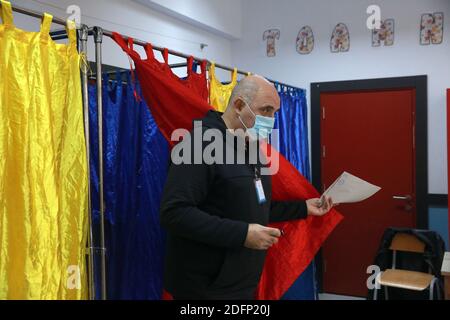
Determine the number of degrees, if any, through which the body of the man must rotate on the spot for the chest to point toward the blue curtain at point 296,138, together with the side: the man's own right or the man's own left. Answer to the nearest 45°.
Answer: approximately 135° to the man's own left

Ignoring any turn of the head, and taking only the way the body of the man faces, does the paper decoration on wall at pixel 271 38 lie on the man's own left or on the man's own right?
on the man's own left

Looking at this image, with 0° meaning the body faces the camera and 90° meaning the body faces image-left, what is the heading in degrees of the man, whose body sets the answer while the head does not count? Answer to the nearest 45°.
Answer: approximately 315°

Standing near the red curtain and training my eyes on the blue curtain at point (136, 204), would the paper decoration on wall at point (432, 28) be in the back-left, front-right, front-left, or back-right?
back-right

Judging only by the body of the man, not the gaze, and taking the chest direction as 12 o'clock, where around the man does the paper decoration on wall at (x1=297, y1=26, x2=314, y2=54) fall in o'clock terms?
The paper decoration on wall is roughly at 8 o'clock from the man.

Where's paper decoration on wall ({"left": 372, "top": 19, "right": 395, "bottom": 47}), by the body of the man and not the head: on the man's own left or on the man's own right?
on the man's own left

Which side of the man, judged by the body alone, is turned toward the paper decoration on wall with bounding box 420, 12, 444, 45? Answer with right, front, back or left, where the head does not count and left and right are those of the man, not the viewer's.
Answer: left

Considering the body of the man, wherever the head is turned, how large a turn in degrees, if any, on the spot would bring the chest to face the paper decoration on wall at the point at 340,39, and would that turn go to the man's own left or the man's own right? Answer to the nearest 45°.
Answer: approximately 135° to the man's own left

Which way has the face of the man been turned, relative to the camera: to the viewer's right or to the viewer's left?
to the viewer's right

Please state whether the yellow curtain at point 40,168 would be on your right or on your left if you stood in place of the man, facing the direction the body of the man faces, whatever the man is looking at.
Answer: on your right
